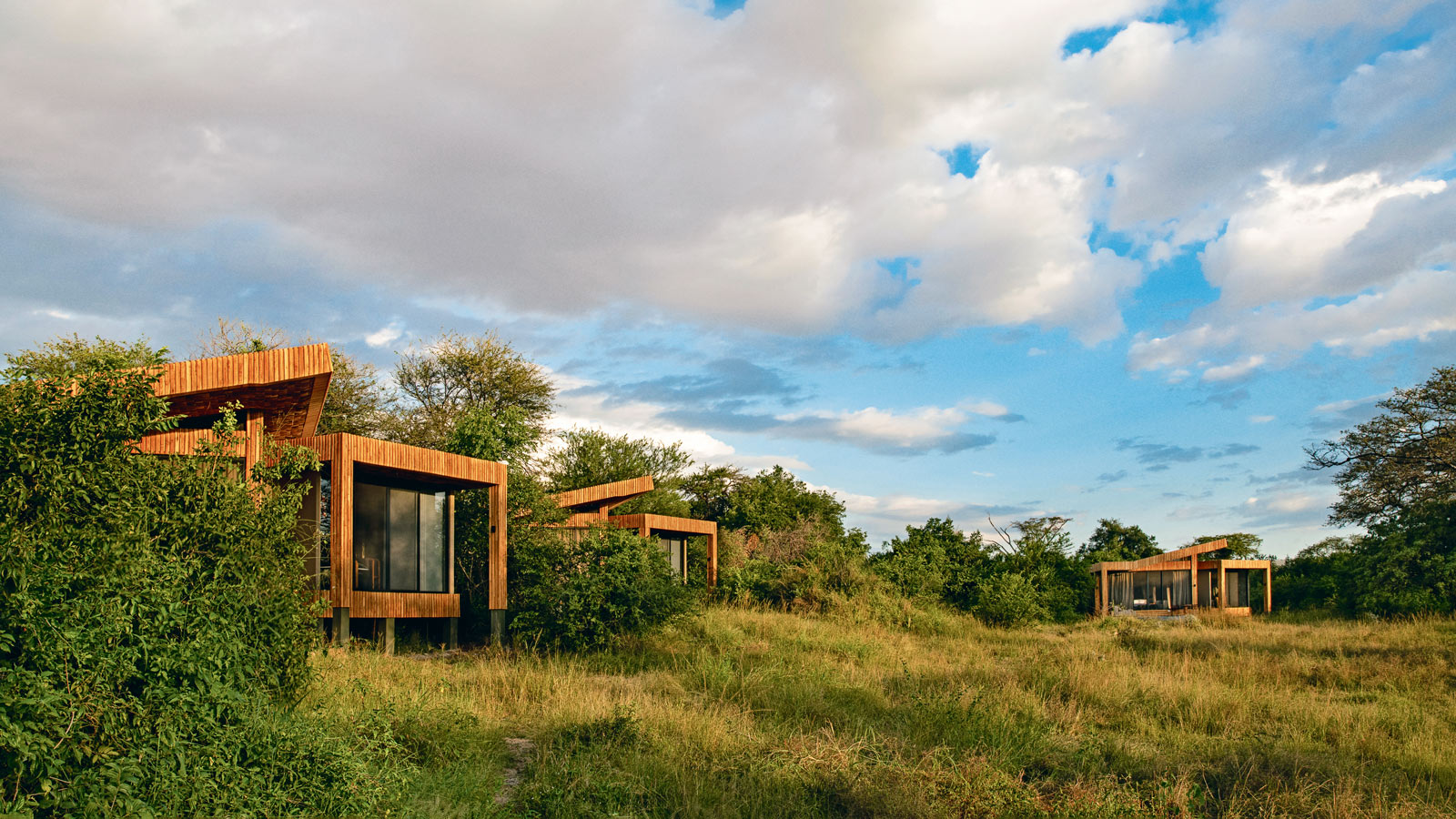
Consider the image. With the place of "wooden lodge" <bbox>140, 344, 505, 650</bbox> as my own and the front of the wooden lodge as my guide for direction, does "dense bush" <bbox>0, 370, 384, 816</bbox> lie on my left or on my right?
on my right

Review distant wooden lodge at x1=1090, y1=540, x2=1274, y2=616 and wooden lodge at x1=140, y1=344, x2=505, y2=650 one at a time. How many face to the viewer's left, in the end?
0

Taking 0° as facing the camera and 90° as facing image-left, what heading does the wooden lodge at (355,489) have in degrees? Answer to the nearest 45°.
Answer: approximately 315°

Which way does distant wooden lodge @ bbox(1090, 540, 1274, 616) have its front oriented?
toward the camera

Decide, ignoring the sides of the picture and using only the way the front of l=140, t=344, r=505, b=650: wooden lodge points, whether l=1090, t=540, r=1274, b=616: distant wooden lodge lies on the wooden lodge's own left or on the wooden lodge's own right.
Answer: on the wooden lodge's own left
